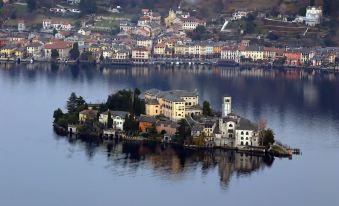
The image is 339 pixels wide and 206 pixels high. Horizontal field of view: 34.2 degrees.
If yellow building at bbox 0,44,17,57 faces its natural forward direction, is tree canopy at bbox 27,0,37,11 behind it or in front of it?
behind

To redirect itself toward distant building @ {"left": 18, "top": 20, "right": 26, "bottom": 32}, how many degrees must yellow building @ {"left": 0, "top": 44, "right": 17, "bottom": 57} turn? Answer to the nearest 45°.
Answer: approximately 180°

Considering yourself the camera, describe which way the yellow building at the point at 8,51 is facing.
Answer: facing the viewer

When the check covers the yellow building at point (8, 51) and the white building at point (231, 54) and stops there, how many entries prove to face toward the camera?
2

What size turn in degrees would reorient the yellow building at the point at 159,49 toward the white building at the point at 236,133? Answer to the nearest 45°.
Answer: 0° — it already faces it

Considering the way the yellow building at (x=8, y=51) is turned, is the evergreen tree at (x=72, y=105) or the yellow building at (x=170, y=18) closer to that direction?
the evergreen tree

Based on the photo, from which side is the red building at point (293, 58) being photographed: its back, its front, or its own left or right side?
front

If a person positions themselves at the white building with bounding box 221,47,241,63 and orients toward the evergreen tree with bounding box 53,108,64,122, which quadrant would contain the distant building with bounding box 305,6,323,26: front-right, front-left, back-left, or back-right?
back-left

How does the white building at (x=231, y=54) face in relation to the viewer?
toward the camera

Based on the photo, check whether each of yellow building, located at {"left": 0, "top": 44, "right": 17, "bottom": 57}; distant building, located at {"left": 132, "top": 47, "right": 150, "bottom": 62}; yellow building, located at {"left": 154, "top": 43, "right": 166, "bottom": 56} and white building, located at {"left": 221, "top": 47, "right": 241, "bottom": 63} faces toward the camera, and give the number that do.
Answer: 4

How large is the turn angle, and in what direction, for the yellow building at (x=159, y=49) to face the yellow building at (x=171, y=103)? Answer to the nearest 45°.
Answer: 0° — it already faces it

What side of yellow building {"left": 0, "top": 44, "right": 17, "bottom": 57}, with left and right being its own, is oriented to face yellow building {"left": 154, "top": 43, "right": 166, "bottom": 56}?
left

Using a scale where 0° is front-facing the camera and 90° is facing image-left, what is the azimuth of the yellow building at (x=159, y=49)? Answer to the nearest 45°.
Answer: approximately 0°

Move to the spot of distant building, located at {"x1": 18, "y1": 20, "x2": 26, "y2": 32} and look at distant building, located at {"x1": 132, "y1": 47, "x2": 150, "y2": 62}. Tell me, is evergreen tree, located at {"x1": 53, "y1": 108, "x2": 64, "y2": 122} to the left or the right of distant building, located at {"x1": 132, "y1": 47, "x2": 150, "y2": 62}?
right

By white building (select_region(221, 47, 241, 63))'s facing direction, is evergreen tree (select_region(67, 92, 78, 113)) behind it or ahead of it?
ahead

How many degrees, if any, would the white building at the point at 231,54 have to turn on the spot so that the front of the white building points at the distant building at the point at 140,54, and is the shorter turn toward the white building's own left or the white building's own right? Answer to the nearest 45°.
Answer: approximately 90° to the white building's own right
